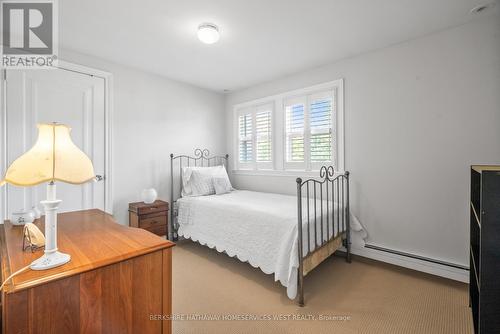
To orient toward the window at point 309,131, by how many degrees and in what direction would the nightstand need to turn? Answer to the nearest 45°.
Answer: approximately 45° to its left

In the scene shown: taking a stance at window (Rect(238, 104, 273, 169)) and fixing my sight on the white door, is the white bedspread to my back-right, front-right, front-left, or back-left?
front-left

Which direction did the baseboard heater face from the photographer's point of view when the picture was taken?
facing the viewer and to the left of the viewer

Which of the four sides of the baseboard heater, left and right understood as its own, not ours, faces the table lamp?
front

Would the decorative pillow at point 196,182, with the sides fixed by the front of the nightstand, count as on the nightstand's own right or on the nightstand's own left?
on the nightstand's own left

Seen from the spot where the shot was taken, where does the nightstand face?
facing the viewer and to the right of the viewer

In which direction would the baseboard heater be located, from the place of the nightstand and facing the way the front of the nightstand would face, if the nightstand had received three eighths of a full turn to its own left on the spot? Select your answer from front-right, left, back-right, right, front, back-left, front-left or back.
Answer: back-right
